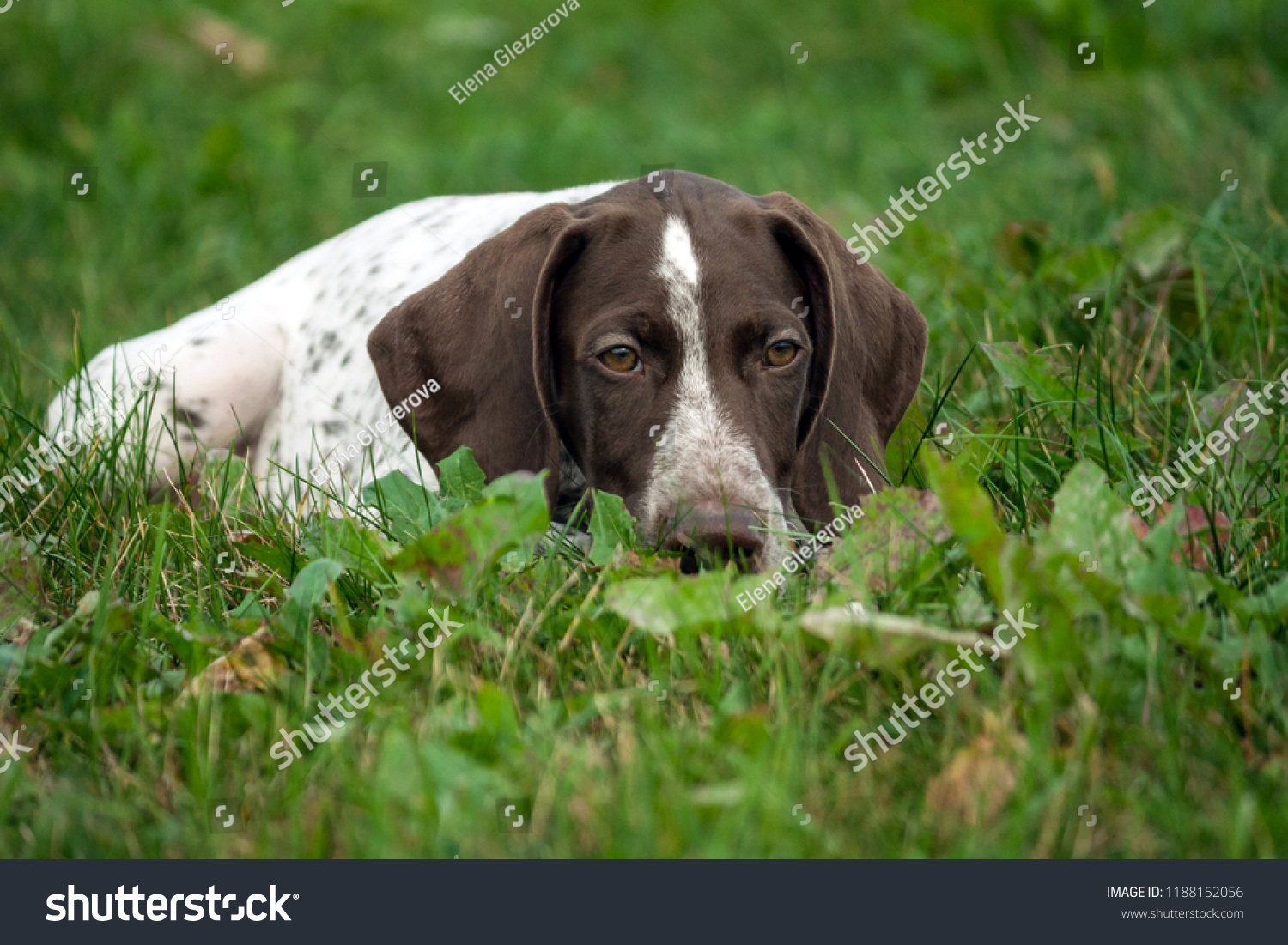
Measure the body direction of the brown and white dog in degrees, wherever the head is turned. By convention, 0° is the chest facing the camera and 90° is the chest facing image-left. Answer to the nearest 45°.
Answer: approximately 315°

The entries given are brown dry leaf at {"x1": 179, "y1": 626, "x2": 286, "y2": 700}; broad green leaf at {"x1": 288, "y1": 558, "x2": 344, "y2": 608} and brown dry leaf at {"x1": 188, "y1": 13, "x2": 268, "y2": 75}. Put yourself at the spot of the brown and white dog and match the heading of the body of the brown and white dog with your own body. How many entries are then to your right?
2

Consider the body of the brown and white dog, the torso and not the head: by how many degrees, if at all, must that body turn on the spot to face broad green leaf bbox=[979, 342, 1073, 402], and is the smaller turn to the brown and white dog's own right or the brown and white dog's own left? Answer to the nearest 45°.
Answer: approximately 45° to the brown and white dog's own left

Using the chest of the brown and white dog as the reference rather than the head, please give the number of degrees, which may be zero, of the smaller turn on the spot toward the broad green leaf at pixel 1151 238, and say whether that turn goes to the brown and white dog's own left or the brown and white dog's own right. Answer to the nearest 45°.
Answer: approximately 90° to the brown and white dog's own left

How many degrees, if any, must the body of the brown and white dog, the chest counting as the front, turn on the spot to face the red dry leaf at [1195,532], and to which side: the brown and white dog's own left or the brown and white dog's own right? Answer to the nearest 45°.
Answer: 0° — it already faces it

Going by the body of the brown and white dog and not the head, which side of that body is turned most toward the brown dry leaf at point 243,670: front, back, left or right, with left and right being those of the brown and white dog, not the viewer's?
right

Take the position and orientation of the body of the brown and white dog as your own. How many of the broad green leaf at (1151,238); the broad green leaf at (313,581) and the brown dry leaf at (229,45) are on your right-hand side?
1

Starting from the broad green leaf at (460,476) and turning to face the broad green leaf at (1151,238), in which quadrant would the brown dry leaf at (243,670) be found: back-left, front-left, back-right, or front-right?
back-right

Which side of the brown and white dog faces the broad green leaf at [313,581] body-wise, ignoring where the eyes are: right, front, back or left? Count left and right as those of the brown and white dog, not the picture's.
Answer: right

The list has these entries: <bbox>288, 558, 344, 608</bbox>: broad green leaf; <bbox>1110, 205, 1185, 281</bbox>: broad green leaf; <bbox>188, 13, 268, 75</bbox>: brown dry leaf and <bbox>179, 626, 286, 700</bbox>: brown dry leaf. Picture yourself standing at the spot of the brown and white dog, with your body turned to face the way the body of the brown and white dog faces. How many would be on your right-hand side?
2
